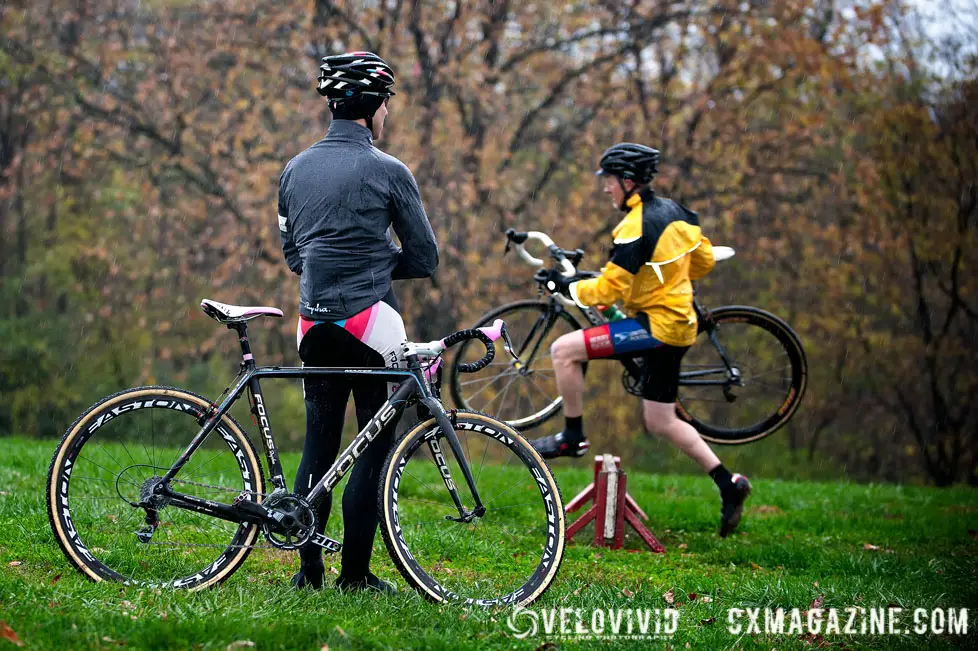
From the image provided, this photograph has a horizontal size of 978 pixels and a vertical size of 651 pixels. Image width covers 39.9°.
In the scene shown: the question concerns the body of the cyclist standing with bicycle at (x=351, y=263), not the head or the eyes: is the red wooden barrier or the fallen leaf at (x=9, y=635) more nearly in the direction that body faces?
the red wooden barrier

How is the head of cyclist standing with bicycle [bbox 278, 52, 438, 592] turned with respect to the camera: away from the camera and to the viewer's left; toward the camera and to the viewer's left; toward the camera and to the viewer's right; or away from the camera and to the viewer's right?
away from the camera and to the viewer's right

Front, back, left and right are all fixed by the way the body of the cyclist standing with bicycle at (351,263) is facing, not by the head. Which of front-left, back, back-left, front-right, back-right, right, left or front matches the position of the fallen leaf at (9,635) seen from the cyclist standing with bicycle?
back

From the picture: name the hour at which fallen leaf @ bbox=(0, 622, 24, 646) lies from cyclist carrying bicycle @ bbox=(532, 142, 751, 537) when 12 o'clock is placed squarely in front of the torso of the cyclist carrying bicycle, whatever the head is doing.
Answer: The fallen leaf is roughly at 10 o'clock from the cyclist carrying bicycle.

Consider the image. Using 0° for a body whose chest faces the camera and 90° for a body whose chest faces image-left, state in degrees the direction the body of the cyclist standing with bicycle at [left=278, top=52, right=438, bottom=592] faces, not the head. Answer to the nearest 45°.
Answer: approximately 225°

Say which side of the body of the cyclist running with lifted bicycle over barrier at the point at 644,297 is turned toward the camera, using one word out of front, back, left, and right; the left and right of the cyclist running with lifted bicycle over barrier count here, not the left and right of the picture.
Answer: left

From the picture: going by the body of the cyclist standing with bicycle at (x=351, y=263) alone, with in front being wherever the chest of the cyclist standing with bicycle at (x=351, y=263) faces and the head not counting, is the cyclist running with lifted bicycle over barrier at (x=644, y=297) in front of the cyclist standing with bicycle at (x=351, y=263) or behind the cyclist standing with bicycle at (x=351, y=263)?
in front

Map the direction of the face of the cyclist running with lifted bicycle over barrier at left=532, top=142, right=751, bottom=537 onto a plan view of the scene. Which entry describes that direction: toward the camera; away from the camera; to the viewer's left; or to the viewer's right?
to the viewer's left
